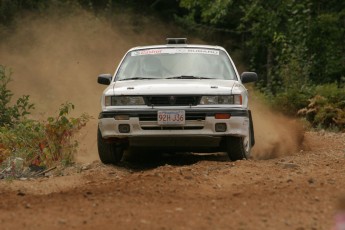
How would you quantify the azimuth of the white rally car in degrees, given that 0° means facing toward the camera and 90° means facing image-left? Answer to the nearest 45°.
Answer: approximately 0°
